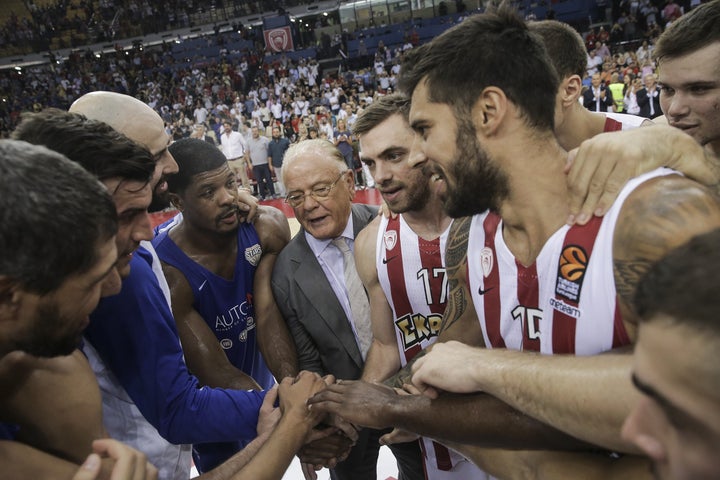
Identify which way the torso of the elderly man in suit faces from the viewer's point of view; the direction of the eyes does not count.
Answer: toward the camera

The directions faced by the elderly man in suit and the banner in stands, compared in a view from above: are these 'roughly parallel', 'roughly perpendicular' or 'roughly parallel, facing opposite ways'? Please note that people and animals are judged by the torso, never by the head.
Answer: roughly parallel

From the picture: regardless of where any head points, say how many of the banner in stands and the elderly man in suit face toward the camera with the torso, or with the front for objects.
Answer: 2

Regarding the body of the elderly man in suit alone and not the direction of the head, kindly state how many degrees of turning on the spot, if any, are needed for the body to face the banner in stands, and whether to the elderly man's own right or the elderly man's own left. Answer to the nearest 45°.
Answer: approximately 180°

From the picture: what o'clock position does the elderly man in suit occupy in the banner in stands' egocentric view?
The elderly man in suit is roughly at 12 o'clock from the banner in stands.

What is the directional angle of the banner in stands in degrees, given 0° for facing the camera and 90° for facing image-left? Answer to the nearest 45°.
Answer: approximately 0°
